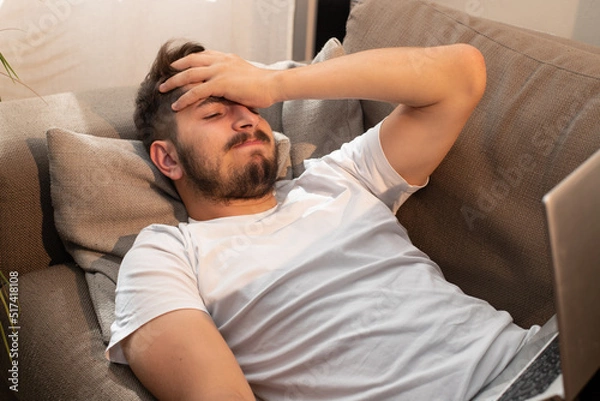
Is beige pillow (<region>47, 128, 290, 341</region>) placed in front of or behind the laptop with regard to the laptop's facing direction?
in front

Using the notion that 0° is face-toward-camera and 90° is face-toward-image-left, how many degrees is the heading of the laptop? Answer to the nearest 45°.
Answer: approximately 135°
